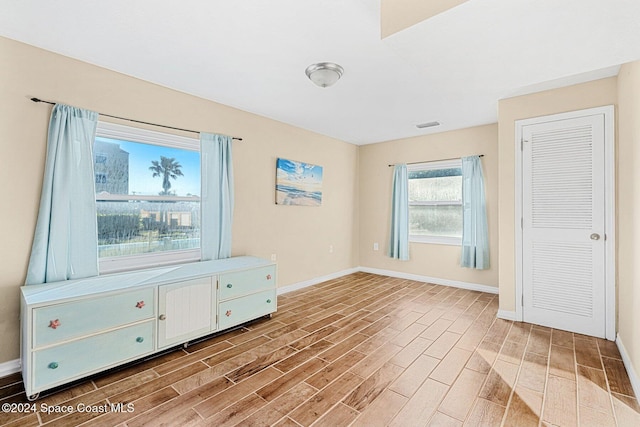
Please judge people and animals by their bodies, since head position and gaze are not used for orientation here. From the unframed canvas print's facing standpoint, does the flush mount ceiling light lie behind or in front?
in front

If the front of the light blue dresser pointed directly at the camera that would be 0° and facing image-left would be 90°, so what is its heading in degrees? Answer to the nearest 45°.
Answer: approximately 315°

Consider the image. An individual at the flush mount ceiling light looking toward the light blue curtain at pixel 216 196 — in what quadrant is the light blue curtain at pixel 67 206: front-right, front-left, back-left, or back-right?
front-left

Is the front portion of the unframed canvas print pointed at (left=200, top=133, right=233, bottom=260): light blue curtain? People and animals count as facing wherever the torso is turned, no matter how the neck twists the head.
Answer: no

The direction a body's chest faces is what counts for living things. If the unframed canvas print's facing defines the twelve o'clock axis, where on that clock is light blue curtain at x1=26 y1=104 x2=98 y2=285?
The light blue curtain is roughly at 3 o'clock from the unframed canvas print.

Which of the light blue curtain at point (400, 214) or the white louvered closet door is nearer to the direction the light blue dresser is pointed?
the white louvered closet door

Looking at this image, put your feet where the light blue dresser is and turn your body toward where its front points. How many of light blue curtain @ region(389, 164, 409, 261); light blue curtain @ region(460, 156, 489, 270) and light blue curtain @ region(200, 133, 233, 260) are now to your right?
0

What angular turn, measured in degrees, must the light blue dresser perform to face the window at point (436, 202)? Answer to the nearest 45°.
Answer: approximately 45° to its left

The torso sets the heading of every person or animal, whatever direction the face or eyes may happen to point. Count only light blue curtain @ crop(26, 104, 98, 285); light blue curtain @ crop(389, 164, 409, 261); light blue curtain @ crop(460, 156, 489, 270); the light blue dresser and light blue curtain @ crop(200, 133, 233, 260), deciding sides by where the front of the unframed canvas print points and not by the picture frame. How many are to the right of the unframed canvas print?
3

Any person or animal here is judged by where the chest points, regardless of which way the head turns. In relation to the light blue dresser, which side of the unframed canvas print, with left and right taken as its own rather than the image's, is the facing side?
right

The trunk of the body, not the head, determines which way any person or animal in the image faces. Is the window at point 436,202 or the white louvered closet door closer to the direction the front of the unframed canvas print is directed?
the white louvered closet door

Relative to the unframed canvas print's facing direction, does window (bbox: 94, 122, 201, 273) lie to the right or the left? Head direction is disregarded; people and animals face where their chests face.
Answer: on its right
